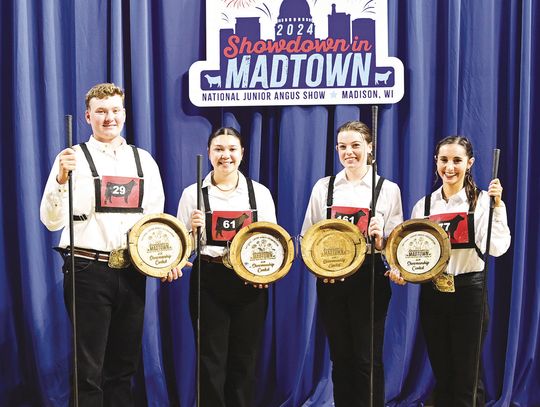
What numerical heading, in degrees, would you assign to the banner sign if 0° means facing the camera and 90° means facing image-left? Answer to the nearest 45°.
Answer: approximately 0°
